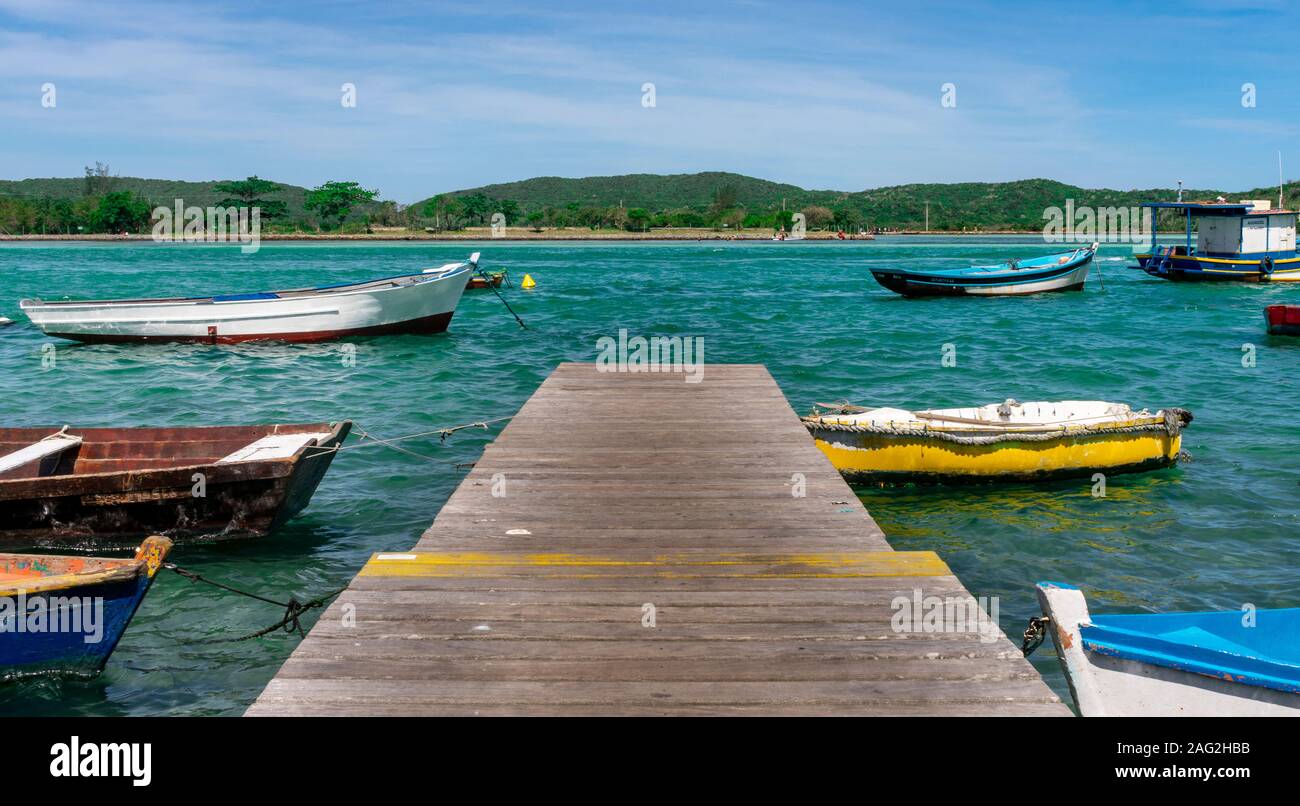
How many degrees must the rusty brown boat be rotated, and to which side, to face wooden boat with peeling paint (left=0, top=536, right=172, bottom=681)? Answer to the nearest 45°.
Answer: approximately 90° to its right

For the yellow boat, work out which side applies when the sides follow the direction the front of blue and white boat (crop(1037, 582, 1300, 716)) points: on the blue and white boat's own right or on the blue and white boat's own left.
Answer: on the blue and white boat's own right

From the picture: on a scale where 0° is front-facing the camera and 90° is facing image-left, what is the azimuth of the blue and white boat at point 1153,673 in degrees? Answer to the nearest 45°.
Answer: approximately 90°

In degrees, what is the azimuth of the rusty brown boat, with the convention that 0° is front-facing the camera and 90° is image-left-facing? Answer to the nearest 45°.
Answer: approximately 270°

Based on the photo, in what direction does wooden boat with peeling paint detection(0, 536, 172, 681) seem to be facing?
to the viewer's right

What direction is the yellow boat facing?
to the viewer's right

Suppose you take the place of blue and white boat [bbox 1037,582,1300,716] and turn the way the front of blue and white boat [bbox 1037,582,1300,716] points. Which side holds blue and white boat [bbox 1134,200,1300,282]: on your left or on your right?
on your right

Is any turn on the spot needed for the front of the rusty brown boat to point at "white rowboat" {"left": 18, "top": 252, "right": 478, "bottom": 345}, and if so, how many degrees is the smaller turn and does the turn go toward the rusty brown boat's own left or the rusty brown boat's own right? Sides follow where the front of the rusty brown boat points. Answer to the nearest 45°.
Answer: approximately 90° to the rusty brown boat's own left

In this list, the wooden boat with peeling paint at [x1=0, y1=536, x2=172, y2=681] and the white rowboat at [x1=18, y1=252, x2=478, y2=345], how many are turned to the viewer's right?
2

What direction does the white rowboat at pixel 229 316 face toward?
to the viewer's right
